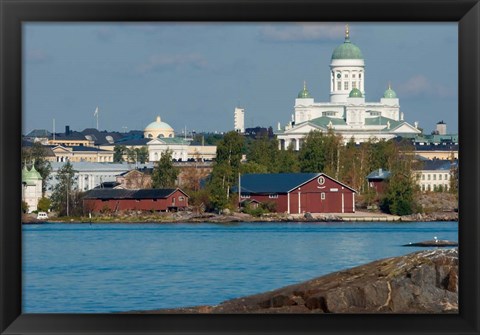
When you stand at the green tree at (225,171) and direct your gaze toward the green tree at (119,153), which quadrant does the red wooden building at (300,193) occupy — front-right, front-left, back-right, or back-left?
back-right

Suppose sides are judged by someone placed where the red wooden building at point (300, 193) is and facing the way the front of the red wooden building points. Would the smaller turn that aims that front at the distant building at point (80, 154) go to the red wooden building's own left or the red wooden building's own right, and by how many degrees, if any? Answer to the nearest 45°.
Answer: approximately 180°

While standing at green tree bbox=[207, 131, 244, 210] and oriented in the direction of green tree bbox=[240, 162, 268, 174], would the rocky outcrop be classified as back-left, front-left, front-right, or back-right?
back-right

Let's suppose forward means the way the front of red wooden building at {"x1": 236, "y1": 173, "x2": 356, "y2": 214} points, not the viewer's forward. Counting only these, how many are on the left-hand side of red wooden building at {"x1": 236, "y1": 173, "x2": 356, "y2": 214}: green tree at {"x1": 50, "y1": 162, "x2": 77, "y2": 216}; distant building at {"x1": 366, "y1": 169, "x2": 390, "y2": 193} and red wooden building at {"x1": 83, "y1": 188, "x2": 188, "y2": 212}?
1

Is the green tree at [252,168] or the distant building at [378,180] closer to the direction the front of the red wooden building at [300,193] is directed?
the distant building

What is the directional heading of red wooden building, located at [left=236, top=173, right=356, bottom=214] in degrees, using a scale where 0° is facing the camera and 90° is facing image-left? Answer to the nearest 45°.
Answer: approximately 315°

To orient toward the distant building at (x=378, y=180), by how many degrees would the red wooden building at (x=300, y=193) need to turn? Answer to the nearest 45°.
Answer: approximately 90° to its left
